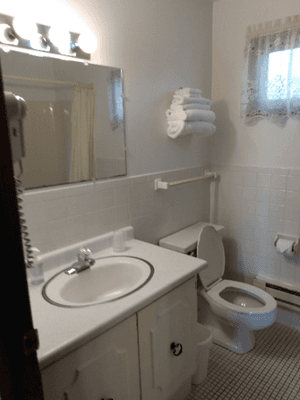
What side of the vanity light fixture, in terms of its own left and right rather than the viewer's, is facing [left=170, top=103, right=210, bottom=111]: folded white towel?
left

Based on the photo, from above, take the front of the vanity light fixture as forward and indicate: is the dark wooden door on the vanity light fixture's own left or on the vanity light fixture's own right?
on the vanity light fixture's own right

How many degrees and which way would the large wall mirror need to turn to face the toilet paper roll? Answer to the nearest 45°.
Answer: approximately 45° to its left

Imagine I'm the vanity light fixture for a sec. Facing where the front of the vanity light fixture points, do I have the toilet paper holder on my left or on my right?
on my left

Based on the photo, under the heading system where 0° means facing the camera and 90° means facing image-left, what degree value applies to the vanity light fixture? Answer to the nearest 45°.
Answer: approximately 315°

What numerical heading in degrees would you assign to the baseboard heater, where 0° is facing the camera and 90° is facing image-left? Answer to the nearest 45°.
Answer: approximately 45°

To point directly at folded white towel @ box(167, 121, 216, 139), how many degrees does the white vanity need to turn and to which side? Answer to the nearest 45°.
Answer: approximately 90° to its left
